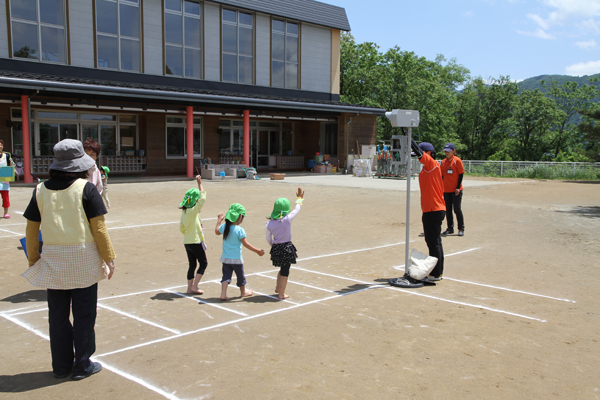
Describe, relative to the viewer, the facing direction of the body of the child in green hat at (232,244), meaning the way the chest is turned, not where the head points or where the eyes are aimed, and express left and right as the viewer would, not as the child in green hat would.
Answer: facing away from the viewer and to the right of the viewer

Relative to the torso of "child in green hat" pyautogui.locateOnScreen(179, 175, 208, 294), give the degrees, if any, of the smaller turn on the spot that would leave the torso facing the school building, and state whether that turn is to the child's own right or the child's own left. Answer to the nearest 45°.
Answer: approximately 45° to the child's own left

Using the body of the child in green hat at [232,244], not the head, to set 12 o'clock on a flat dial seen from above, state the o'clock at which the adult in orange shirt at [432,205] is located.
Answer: The adult in orange shirt is roughly at 1 o'clock from the child in green hat.

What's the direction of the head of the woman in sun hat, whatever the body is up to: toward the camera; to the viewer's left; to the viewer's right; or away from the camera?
away from the camera

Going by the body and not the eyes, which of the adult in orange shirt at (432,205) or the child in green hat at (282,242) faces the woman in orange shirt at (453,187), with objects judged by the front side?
the child in green hat

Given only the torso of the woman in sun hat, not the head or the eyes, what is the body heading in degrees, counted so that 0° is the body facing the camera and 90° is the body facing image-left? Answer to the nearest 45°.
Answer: approximately 225°

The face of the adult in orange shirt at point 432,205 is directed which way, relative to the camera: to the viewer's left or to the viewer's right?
to the viewer's left

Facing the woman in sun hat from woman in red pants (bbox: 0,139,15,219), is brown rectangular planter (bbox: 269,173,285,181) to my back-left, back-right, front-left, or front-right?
back-left

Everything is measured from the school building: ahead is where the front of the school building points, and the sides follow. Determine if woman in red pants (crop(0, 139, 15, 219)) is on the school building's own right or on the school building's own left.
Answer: on the school building's own right

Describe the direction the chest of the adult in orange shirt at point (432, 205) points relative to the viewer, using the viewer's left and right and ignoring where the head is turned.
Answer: facing to the left of the viewer

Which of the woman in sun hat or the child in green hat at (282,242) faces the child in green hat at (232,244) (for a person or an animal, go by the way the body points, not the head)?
the woman in sun hat

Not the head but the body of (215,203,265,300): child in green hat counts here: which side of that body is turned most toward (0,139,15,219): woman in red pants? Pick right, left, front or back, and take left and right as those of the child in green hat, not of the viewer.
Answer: left
